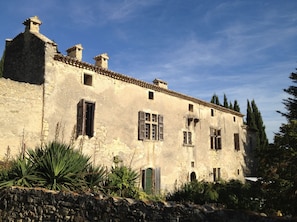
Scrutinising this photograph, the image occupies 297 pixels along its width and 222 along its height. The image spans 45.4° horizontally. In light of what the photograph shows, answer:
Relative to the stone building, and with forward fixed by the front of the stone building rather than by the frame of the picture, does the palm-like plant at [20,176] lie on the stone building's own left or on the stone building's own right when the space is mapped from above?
on the stone building's own right

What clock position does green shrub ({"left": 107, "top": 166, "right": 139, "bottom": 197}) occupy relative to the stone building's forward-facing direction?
The green shrub is roughly at 1 o'clock from the stone building.

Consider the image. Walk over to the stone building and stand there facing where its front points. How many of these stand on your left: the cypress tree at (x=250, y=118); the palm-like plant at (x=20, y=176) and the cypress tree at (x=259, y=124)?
2

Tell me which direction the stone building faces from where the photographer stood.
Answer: facing the viewer and to the right of the viewer

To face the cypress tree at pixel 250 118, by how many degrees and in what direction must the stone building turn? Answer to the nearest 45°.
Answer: approximately 90° to its left

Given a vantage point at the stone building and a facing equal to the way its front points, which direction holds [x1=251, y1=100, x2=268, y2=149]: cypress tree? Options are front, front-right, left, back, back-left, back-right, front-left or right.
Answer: left
